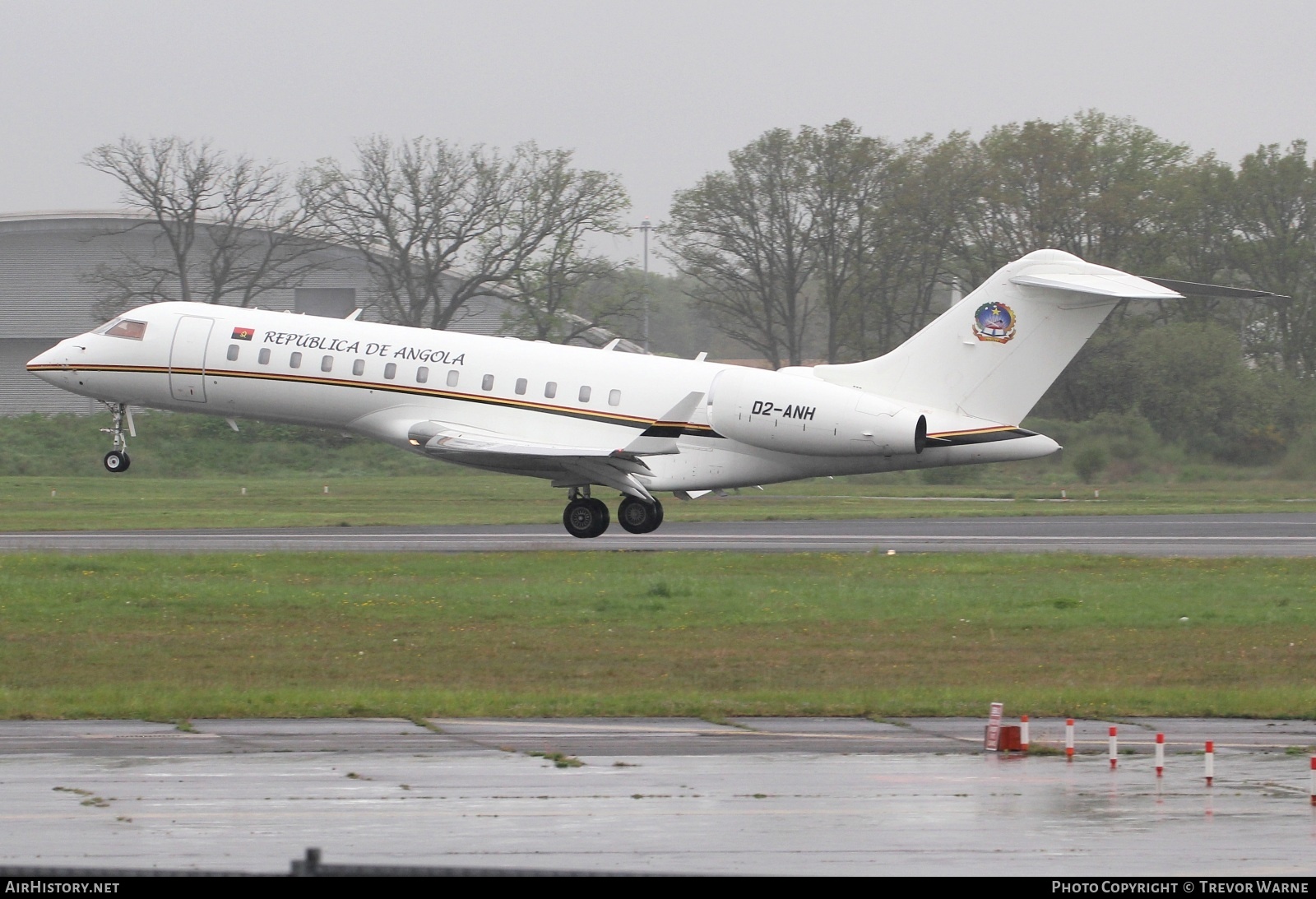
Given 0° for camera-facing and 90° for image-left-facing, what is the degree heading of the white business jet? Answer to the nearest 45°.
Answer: approximately 90°
